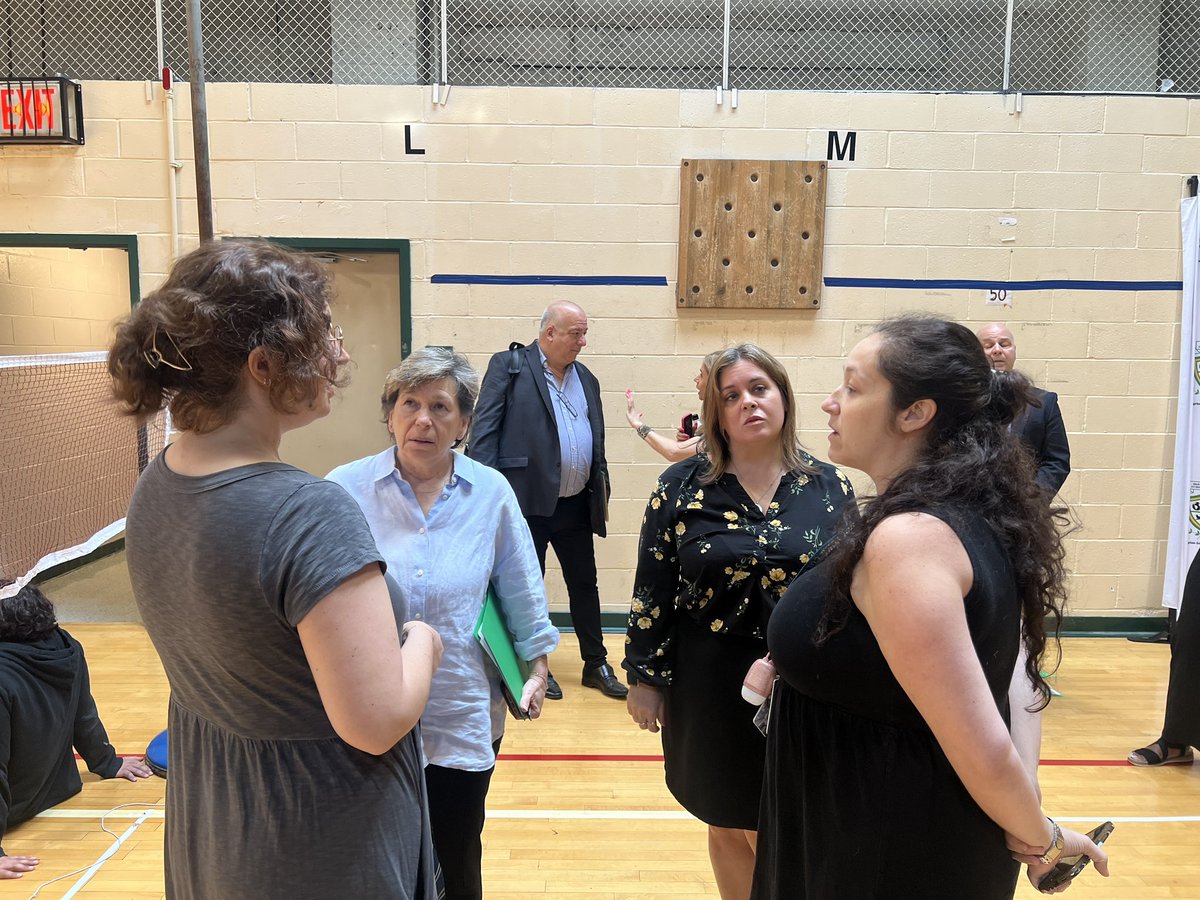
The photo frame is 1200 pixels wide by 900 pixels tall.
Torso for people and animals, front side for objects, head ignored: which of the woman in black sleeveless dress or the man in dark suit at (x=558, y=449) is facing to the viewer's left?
the woman in black sleeveless dress

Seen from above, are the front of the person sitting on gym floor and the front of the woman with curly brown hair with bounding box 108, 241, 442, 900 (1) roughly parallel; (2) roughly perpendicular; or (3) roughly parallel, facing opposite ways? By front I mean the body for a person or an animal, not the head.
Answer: roughly perpendicular

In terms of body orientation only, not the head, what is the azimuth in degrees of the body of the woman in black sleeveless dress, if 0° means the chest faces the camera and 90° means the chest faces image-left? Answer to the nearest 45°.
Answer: approximately 90°

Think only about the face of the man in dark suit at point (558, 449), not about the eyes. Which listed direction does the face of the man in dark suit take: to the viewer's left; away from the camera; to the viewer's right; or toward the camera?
to the viewer's right

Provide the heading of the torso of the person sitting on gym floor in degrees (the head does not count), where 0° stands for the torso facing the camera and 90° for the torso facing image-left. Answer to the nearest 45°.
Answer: approximately 135°

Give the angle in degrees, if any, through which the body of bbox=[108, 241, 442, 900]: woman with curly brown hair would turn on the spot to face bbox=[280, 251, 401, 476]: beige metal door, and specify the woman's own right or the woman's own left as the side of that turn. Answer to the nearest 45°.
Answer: approximately 45° to the woman's own left

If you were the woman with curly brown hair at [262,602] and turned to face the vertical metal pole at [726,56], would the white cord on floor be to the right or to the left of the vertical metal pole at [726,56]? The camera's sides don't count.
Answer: left

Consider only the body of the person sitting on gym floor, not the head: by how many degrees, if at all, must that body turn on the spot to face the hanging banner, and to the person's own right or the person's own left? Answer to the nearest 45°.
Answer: approximately 135° to the person's own right

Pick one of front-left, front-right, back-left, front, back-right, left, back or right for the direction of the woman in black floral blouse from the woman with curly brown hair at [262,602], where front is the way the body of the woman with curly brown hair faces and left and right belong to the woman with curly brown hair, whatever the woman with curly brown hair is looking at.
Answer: front

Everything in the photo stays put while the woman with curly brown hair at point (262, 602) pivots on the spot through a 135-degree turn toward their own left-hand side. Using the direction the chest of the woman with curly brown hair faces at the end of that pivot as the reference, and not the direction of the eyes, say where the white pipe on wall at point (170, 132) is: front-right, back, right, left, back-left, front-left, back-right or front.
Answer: right

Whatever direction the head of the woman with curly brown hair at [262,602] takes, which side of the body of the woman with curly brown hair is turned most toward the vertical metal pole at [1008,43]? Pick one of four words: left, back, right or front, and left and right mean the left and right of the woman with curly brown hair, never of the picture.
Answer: front

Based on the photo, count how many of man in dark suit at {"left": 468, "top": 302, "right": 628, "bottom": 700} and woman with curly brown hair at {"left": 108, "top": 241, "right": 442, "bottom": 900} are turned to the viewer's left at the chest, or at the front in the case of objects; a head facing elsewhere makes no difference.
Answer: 0

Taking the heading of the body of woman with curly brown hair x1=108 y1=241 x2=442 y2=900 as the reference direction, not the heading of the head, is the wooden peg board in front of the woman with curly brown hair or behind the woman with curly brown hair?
in front

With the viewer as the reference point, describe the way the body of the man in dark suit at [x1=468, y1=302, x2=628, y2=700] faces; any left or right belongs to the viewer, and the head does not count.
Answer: facing the viewer and to the right of the viewer

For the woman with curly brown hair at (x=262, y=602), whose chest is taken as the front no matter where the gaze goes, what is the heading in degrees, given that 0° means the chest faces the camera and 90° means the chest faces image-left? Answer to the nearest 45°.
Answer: approximately 225°
